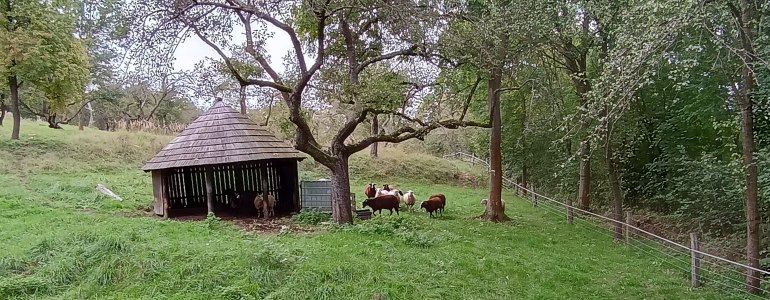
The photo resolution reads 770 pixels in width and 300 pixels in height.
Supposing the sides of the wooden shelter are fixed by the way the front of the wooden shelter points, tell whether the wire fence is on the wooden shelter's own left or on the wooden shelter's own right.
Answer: on the wooden shelter's own left

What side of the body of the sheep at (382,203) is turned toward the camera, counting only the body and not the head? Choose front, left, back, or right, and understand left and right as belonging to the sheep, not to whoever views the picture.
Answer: left

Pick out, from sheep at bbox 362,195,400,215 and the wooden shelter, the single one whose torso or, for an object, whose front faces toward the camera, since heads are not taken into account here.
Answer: the wooden shelter

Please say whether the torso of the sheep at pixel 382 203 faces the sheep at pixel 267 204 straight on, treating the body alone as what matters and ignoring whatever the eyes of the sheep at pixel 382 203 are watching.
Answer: yes

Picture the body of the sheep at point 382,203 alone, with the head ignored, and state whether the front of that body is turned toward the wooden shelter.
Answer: yes

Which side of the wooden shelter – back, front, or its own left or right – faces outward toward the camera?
front

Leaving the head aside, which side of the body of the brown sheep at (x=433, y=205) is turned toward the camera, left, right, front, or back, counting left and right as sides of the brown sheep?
left

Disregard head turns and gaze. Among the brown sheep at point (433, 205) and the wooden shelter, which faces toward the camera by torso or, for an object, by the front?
the wooden shelter

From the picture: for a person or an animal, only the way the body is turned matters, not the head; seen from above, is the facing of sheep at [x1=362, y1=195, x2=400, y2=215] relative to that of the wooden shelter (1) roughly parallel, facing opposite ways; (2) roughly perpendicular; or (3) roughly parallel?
roughly perpendicular

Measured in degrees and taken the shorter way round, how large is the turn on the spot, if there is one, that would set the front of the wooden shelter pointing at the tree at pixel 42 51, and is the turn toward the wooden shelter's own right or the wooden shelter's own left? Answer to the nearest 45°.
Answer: approximately 135° to the wooden shelter's own right

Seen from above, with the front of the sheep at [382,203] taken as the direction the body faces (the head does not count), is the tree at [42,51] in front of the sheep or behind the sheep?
in front

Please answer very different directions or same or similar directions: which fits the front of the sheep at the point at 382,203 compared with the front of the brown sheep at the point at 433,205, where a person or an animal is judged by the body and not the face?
same or similar directions

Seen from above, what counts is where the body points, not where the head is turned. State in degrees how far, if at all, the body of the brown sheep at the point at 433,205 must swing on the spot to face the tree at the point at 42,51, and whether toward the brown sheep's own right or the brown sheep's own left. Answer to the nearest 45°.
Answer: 0° — it already faces it
